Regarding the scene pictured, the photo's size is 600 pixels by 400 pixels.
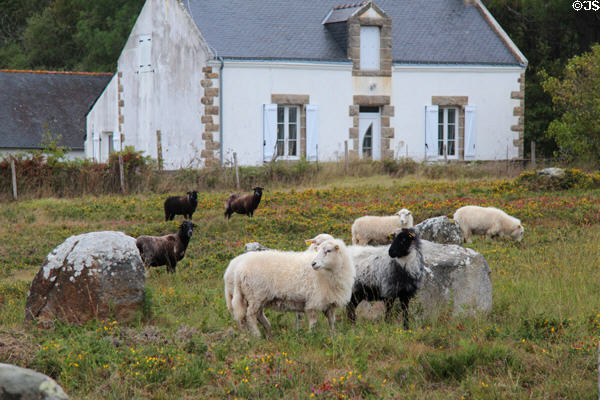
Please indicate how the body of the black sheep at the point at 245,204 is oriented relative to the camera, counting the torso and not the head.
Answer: to the viewer's right

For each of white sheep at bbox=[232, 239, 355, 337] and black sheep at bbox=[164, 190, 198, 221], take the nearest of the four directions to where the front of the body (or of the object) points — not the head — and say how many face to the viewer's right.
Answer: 2

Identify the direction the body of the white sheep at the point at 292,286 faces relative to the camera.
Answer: to the viewer's right

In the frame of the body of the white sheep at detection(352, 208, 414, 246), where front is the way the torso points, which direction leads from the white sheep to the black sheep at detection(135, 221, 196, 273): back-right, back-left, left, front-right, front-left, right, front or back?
back-right

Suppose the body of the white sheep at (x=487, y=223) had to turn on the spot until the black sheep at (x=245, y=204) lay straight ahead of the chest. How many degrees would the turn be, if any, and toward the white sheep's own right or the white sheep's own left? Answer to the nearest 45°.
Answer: approximately 180°

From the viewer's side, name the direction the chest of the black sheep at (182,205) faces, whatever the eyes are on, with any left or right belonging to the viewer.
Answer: facing to the right of the viewer

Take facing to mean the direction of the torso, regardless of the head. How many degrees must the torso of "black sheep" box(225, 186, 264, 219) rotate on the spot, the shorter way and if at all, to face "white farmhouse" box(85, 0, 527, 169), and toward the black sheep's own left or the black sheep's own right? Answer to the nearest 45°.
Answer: approximately 90° to the black sheep's own left

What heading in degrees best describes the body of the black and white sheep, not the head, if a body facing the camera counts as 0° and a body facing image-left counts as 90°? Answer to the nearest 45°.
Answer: approximately 315°

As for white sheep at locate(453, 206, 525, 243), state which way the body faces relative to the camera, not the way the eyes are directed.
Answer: to the viewer's right

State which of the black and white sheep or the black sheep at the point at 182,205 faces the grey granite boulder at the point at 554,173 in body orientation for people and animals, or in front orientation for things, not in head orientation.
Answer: the black sheep

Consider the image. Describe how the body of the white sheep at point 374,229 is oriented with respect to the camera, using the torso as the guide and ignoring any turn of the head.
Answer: to the viewer's right

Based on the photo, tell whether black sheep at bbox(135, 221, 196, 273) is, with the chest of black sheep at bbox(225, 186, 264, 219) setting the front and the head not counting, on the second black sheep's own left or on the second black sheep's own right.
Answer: on the second black sheep's own right

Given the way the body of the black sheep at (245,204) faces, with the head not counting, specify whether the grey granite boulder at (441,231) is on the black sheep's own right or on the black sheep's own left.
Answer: on the black sheep's own right

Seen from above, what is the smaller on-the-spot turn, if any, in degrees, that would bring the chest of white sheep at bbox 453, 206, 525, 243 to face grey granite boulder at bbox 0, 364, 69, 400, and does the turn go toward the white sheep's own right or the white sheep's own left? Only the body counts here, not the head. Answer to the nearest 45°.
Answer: approximately 90° to the white sheep's own right

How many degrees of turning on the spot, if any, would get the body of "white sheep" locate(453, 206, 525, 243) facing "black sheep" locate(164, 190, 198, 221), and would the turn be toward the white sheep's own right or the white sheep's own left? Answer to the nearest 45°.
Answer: approximately 180°

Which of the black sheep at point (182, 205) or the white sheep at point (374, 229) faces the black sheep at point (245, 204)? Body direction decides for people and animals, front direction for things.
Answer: the black sheep at point (182, 205)

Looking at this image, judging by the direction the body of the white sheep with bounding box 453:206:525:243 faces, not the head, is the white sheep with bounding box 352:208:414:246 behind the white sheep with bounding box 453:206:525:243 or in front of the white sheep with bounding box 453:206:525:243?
behind
